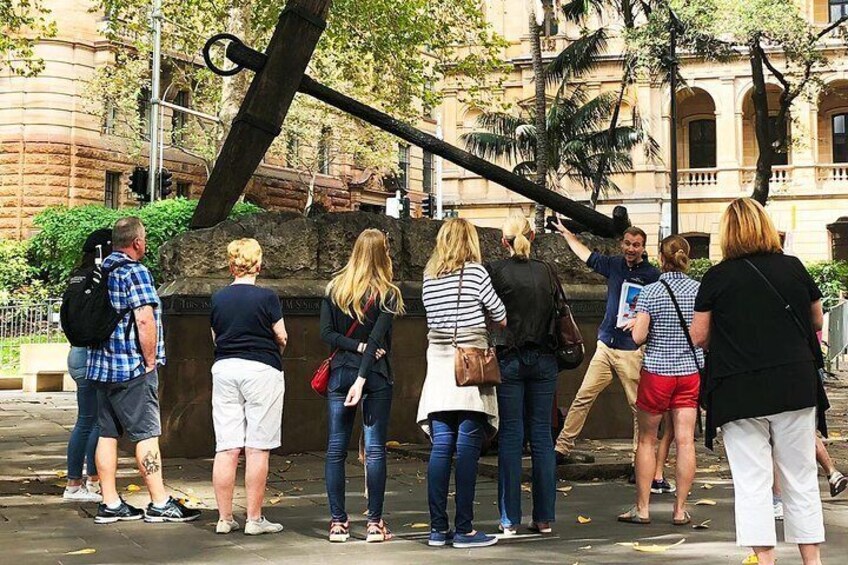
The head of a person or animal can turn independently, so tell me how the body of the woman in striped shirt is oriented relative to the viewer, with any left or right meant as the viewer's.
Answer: facing away from the viewer and to the right of the viewer

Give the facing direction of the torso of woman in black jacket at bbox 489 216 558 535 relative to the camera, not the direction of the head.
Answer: away from the camera

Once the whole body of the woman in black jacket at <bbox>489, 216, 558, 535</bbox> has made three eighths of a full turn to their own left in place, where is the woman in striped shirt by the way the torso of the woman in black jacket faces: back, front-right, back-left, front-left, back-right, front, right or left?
front

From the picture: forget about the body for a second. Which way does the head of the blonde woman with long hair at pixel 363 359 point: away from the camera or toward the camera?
away from the camera

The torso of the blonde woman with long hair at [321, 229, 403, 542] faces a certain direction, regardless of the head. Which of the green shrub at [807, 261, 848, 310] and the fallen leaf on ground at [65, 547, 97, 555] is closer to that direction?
the green shrub

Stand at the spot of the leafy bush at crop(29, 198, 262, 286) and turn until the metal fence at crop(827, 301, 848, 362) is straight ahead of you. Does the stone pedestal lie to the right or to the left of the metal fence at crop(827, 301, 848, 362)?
right

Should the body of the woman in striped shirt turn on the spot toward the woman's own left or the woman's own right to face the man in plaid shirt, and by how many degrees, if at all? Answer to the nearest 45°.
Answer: approximately 135° to the woman's own left

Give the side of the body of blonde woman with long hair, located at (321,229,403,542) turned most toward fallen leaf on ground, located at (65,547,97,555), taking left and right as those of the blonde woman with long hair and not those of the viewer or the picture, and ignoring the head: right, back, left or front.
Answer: left

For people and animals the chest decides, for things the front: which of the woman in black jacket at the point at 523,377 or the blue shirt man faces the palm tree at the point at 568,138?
the woman in black jacket

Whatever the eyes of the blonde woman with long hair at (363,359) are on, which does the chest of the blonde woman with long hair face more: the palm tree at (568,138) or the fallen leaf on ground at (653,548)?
the palm tree

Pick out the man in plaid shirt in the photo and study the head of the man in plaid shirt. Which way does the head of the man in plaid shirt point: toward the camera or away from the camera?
away from the camera

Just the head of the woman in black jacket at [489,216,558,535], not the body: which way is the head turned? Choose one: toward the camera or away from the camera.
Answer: away from the camera

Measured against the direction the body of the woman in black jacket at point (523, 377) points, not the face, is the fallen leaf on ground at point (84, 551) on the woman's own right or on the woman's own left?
on the woman's own left

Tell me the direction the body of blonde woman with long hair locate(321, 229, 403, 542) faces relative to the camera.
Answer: away from the camera
